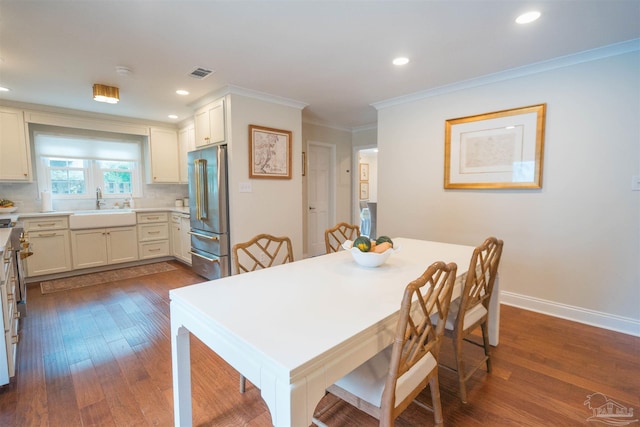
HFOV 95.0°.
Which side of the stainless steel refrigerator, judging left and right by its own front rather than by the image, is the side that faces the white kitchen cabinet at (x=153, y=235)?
right

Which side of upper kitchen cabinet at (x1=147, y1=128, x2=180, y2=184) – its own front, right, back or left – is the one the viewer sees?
front

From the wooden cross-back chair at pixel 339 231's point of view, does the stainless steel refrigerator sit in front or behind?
behind

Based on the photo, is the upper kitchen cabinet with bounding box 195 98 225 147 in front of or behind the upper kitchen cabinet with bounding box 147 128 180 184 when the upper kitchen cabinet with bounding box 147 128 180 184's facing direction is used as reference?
in front

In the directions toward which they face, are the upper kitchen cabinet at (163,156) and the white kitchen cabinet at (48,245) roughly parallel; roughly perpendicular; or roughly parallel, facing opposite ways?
roughly parallel

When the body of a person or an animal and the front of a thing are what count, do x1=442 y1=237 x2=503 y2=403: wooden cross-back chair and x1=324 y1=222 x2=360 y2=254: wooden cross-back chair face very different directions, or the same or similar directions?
very different directions

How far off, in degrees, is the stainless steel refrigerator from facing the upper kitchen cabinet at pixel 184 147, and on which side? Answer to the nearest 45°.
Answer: approximately 135° to its right

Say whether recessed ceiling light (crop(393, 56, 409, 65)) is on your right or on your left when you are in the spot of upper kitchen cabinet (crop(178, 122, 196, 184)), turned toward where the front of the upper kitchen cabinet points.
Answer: on your left

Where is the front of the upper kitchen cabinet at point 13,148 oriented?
toward the camera

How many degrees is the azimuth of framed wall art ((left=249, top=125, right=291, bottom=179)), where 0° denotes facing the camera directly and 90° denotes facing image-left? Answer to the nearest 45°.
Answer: approximately 315°

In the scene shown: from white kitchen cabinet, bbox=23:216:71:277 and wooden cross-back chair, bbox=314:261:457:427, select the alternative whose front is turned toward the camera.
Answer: the white kitchen cabinet

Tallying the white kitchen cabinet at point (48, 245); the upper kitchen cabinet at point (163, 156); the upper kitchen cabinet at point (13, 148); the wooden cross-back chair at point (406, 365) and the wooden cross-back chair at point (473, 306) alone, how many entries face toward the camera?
3

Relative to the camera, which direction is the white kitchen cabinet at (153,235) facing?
toward the camera

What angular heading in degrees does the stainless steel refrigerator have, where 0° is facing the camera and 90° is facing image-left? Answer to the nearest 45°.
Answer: approximately 45°

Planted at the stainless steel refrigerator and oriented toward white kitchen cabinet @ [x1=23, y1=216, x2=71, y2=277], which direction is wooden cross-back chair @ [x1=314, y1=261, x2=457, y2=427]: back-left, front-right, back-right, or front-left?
back-left

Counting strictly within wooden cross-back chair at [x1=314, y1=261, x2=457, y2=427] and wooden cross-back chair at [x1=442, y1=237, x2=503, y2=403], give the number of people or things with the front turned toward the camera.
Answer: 0

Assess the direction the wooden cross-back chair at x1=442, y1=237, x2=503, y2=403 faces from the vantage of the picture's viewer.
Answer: facing away from the viewer and to the left of the viewer

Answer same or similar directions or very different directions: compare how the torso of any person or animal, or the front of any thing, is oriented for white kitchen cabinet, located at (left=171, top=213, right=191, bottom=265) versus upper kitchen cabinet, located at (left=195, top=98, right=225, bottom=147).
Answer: same or similar directions

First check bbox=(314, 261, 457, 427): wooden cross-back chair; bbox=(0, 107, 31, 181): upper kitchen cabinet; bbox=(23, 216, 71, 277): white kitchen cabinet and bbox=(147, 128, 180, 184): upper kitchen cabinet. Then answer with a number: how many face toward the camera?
3

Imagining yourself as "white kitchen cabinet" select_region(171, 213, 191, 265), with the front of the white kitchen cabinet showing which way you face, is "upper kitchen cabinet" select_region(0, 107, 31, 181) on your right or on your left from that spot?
on your right
